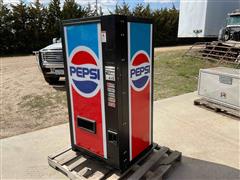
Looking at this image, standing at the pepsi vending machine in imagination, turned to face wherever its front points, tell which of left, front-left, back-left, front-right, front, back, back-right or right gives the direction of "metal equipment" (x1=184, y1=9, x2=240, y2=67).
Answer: back

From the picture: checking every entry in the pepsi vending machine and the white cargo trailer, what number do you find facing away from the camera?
0

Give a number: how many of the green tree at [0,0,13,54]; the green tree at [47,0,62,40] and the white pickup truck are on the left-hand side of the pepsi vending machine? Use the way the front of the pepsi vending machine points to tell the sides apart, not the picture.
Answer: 0

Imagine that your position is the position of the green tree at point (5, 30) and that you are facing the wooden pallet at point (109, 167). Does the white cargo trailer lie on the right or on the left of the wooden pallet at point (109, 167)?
left

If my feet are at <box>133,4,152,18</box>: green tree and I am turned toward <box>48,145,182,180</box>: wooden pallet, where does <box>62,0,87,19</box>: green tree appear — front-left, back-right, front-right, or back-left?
front-right

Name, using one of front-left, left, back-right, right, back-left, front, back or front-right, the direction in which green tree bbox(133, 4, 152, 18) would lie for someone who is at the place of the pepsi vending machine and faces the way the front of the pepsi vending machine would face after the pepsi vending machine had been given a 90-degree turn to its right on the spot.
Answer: front-right

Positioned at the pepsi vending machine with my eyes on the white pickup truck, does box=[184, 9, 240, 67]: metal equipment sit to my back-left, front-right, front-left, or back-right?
front-right

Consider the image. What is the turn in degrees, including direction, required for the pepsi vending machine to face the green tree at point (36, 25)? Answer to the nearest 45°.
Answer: approximately 135° to its right

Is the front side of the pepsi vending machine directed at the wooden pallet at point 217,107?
no

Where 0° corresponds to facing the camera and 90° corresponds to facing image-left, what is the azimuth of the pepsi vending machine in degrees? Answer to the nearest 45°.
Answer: approximately 45°

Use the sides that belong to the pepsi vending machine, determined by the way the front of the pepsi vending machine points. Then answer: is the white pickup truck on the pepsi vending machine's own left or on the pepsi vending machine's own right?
on the pepsi vending machine's own right
